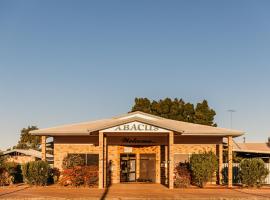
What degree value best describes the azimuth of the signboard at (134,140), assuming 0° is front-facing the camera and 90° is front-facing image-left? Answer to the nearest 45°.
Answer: approximately 0°

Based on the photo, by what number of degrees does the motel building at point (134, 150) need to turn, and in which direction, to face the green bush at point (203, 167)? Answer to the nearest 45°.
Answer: approximately 45° to its left

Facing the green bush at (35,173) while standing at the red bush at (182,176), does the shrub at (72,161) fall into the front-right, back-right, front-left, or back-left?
front-right

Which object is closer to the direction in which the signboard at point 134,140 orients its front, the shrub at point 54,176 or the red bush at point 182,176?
the red bush

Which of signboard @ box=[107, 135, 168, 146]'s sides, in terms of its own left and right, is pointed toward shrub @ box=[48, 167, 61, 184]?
right

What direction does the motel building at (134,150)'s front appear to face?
toward the camera

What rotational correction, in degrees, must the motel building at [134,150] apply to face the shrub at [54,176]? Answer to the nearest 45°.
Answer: approximately 90° to its right

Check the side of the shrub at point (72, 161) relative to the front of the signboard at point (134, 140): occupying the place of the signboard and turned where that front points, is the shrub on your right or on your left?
on your right
